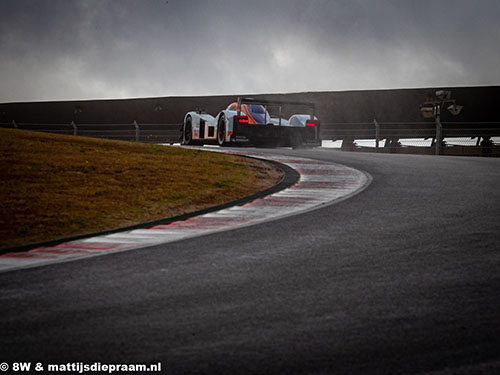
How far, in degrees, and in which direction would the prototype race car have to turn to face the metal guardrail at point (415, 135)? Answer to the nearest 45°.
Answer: approximately 90° to its right
